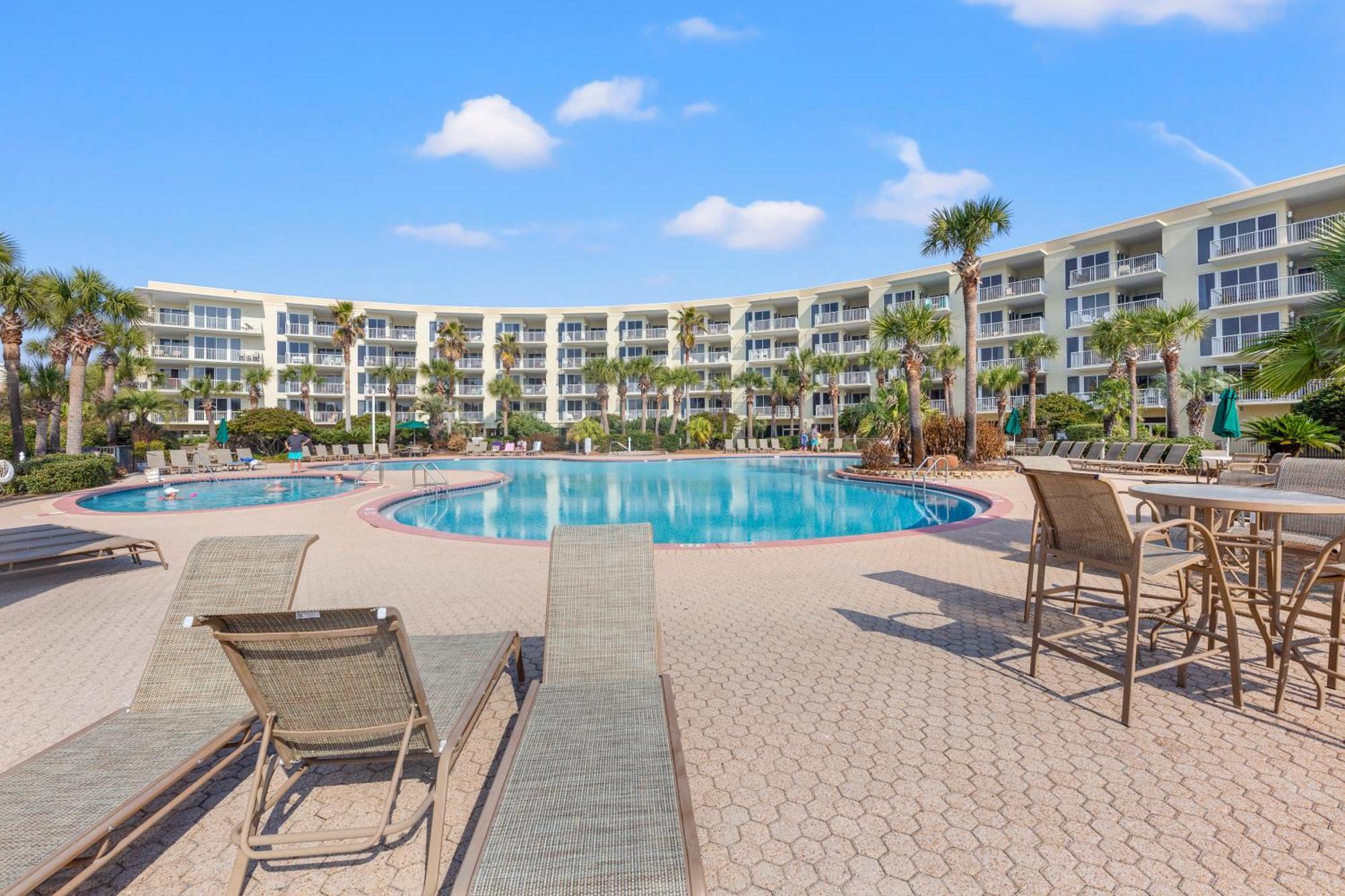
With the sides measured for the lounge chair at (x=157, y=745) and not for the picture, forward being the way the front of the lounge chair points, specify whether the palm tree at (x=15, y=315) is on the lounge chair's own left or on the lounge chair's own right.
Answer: on the lounge chair's own right

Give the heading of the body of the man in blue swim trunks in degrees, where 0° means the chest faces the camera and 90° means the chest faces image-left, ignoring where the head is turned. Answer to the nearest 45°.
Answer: approximately 0°

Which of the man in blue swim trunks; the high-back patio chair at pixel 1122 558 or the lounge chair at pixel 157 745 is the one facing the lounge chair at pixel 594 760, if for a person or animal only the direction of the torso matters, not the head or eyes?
the man in blue swim trunks

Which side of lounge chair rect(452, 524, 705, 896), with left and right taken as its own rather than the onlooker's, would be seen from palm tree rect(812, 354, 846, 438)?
back

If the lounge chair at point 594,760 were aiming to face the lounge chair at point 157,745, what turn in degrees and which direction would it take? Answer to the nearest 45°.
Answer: approximately 90° to its right

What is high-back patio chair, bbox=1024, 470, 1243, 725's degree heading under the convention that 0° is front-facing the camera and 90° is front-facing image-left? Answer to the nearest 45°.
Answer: approximately 225°

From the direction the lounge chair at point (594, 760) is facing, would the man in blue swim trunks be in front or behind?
behind
